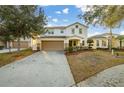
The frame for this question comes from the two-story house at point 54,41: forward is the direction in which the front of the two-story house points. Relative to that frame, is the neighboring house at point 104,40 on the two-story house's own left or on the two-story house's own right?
on the two-story house's own left

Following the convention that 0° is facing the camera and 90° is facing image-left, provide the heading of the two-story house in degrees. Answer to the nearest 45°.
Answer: approximately 0°
